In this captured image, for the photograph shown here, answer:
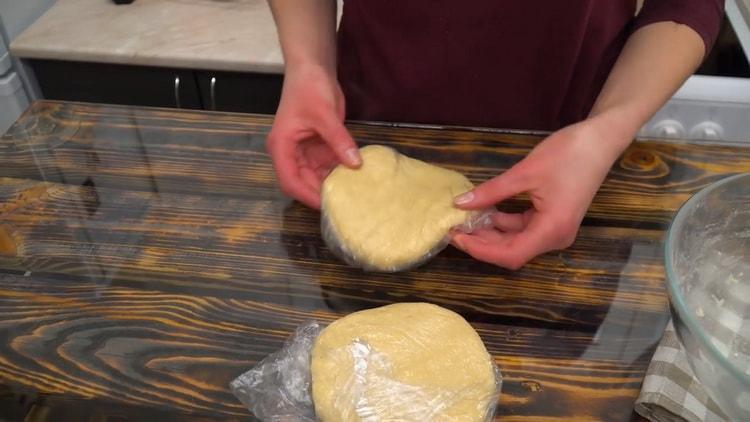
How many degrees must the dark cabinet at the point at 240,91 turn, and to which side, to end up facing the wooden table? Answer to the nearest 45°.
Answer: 0° — it already faces it

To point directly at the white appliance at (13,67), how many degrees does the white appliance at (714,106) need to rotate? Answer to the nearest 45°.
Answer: approximately 90° to its right

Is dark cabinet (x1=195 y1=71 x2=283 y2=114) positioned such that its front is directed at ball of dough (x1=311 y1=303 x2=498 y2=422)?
yes

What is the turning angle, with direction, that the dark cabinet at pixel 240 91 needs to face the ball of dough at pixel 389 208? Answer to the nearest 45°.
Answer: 0° — it already faces it

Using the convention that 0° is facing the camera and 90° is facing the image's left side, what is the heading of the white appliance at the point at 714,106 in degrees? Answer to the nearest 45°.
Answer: approximately 0°
